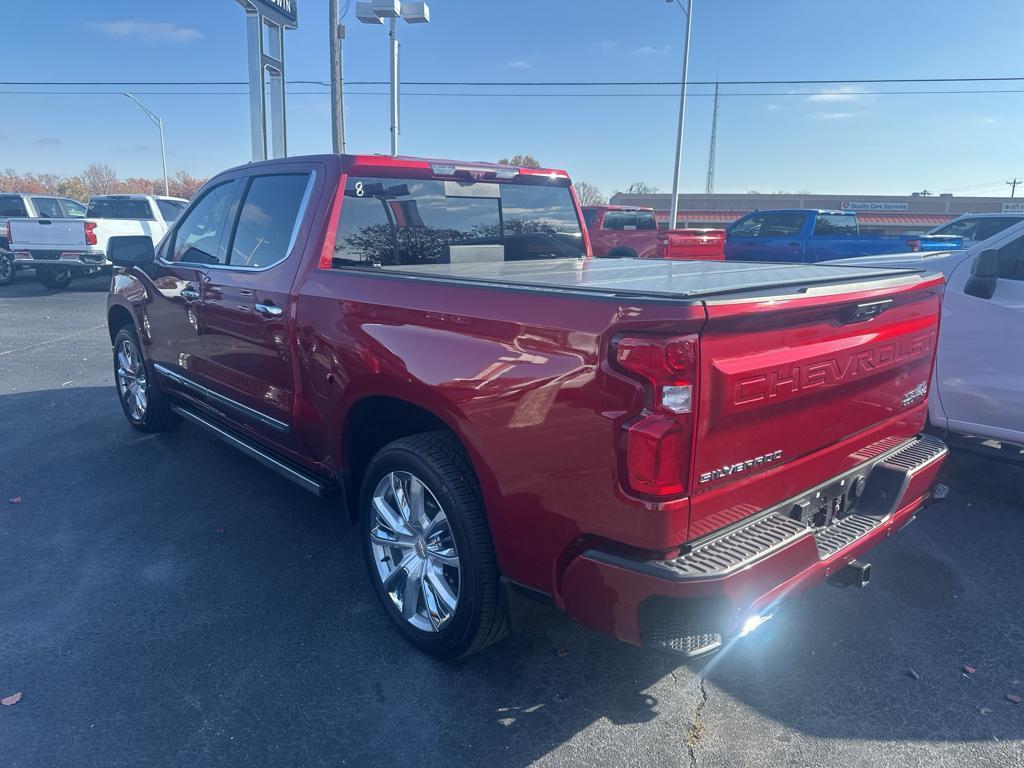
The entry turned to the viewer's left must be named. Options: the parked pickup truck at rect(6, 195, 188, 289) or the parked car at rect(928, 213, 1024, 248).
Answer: the parked car at rect(928, 213, 1024, 248)

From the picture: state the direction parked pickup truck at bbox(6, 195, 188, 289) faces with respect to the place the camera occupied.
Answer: facing away from the viewer and to the right of the viewer

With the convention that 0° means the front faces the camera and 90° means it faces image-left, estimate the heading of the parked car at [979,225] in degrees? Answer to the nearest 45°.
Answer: approximately 90°

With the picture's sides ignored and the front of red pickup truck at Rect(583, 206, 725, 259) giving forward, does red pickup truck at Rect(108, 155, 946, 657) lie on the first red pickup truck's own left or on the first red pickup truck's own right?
on the first red pickup truck's own left

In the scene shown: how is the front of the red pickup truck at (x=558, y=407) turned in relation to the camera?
facing away from the viewer and to the left of the viewer

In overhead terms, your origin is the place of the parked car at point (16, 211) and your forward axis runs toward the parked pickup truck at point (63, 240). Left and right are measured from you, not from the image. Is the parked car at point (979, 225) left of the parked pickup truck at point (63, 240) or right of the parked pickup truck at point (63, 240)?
left

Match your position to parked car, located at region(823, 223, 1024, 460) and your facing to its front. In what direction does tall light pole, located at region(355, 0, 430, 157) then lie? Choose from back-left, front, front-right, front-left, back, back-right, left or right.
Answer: front

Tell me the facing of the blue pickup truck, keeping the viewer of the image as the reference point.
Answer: facing away from the viewer and to the left of the viewer

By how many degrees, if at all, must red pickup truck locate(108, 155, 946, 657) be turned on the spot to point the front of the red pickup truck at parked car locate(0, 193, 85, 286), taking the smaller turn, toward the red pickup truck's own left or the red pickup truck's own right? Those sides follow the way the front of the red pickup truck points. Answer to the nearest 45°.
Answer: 0° — it already faces it

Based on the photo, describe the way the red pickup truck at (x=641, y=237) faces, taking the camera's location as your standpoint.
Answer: facing away from the viewer and to the left of the viewer
